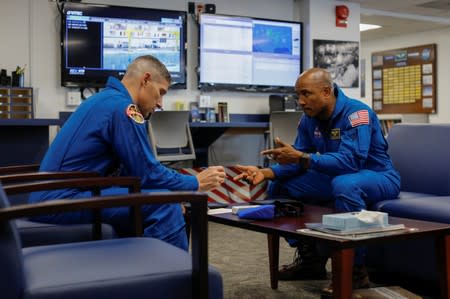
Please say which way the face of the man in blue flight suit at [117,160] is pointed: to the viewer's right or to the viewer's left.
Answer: to the viewer's right

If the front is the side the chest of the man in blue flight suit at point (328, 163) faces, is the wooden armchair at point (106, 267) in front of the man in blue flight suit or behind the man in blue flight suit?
in front

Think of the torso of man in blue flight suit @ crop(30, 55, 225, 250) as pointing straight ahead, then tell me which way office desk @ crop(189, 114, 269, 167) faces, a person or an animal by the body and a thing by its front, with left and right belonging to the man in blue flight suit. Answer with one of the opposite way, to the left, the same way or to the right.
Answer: to the right

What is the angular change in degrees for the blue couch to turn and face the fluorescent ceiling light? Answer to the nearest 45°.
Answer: approximately 135° to its right

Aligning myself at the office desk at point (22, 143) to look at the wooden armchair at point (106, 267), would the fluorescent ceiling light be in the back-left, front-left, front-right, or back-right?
back-left

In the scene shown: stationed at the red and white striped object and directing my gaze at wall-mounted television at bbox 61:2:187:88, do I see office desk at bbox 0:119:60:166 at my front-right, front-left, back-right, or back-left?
front-left

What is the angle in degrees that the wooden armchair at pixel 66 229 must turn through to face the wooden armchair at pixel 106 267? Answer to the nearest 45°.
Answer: approximately 90° to its right

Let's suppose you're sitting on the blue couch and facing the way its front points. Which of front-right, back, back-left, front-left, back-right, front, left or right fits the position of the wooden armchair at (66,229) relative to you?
front

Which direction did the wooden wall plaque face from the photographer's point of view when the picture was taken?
facing the viewer and to the left of the viewer

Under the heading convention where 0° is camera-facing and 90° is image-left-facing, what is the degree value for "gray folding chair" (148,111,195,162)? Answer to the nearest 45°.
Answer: approximately 180°

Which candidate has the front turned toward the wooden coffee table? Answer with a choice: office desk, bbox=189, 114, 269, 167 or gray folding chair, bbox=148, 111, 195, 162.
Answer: the office desk

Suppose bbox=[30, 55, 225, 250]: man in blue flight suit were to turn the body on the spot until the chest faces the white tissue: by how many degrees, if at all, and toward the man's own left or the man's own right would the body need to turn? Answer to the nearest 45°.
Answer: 0° — they already face it

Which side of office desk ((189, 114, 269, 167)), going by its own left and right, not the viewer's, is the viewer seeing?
front

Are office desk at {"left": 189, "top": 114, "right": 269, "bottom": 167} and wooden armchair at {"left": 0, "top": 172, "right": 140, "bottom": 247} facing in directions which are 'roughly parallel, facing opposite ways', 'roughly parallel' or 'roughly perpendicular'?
roughly perpendicular

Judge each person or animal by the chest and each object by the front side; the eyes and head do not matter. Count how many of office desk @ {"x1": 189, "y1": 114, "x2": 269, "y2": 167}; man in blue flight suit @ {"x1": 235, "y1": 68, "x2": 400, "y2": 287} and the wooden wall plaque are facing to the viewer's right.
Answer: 0

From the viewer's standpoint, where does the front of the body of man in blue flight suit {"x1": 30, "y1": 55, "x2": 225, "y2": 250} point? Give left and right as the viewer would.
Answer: facing to the right of the viewer

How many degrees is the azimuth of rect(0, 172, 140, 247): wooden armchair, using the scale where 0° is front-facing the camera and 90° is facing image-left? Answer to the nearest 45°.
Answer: approximately 270°
